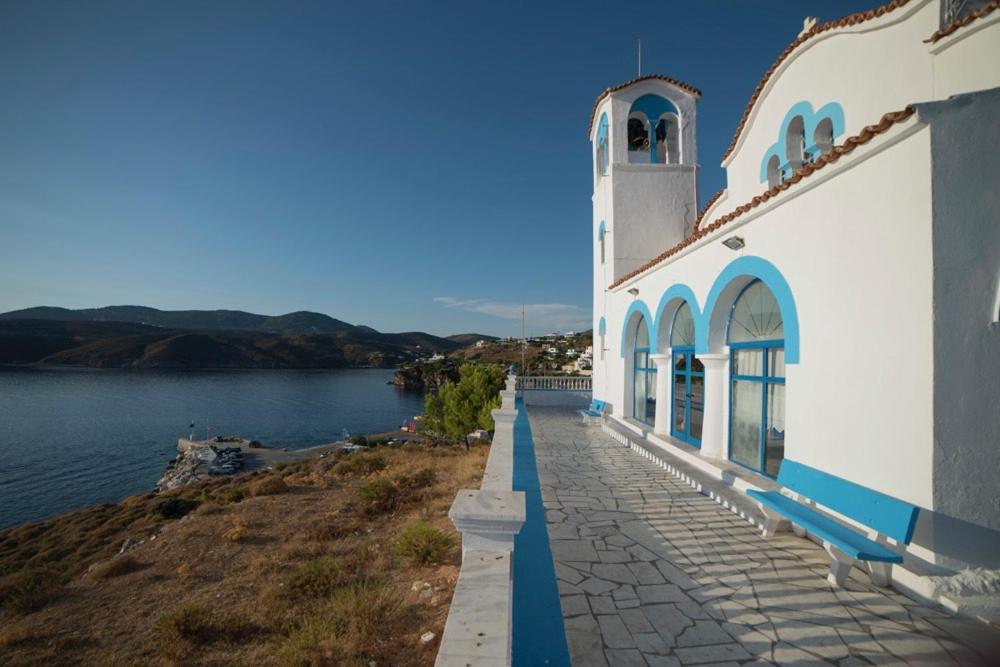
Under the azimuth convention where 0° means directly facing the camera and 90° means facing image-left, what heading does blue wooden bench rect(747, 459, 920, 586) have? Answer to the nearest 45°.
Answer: approximately 45°

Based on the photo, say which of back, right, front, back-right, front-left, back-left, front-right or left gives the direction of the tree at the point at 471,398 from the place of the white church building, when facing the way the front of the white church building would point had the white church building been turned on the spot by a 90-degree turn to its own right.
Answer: front

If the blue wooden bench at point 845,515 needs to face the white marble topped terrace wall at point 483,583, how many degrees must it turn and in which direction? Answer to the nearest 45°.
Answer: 0° — it already faces it

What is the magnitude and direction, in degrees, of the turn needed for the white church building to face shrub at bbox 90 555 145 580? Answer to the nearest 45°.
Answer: approximately 45° to its right

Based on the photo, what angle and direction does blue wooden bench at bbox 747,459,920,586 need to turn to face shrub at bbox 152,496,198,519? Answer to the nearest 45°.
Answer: approximately 45° to its right

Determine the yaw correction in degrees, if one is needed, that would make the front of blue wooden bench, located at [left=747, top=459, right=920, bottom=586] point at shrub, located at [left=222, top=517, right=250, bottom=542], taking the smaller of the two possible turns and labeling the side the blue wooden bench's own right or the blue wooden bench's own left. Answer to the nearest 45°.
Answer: approximately 45° to the blue wooden bench's own right

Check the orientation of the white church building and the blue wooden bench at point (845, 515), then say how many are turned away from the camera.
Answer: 0

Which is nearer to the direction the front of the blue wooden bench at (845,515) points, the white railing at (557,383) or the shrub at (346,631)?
the shrub

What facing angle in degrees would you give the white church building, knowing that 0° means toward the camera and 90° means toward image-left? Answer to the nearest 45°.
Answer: approximately 45°

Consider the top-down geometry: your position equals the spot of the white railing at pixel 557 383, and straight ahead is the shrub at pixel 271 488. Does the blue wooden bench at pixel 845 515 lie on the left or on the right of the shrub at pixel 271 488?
left

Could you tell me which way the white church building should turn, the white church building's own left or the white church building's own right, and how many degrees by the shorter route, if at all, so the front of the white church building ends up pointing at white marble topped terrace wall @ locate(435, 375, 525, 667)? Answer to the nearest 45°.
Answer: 0° — it already faces it

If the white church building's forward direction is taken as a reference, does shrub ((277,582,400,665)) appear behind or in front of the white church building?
in front
